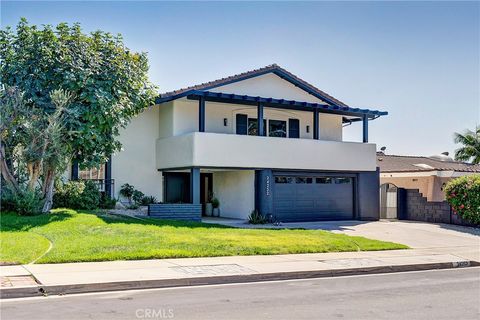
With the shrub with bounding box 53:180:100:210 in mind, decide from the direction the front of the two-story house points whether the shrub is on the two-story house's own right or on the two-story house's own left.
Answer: on the two-story house's own right

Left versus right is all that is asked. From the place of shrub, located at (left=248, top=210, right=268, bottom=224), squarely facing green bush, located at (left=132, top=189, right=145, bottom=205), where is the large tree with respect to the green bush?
left

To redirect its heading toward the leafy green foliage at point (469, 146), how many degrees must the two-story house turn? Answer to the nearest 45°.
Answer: approximately 90° to its left

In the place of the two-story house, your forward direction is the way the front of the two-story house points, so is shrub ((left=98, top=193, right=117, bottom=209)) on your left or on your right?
on your right

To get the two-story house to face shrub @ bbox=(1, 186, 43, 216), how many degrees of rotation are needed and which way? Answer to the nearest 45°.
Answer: approximately 90° to its right

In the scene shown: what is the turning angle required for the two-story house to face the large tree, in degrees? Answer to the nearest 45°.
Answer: approximately 90° to its right

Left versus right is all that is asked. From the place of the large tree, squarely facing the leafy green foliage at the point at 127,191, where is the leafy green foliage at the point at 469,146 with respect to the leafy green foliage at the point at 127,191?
right

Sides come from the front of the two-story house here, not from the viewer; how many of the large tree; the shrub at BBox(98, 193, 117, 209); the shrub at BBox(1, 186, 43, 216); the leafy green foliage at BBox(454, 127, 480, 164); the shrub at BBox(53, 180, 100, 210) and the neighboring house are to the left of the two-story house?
2

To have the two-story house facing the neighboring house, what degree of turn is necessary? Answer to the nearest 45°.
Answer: approximately 90° to its left
